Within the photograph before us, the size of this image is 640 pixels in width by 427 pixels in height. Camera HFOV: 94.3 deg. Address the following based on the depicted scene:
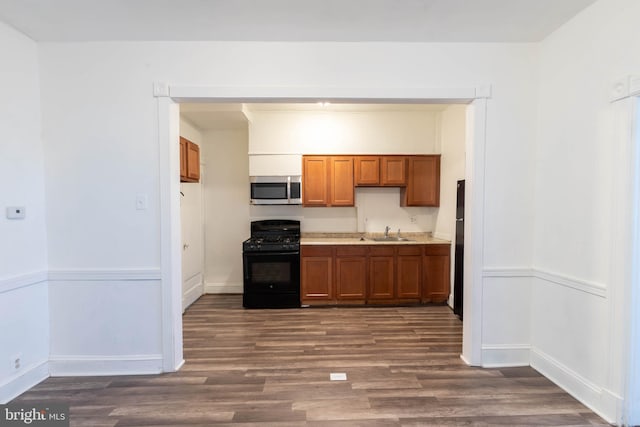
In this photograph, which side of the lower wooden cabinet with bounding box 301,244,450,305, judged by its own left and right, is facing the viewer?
front

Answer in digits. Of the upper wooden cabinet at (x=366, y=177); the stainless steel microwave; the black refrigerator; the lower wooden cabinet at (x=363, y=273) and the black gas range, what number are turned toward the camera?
4

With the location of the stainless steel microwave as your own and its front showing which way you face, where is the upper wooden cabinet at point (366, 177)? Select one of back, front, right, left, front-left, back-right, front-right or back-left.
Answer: left

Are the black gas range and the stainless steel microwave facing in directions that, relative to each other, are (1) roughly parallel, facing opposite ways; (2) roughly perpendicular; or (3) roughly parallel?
roughly parallel

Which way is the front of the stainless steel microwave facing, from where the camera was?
facing the viewer

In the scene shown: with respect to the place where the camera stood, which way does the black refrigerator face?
facing to the left of the viewer

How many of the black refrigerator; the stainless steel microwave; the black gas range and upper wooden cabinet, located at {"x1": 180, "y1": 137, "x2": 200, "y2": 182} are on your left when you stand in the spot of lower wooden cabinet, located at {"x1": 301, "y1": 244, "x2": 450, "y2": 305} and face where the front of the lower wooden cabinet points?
1

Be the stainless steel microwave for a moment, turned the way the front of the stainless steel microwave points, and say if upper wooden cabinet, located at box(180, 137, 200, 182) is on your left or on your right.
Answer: on your right

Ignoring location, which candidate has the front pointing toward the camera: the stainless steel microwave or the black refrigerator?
the stainless steel microwave

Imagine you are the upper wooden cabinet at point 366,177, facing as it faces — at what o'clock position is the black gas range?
The black gas range is roughly at 2 o'clock from the upper wooden cabinet.

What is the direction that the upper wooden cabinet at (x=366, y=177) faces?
toward the camera

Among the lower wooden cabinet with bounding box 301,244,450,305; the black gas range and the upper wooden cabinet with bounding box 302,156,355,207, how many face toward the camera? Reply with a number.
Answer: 3

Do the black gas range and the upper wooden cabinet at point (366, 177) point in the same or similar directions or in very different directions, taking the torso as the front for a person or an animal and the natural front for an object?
same or similar directions
